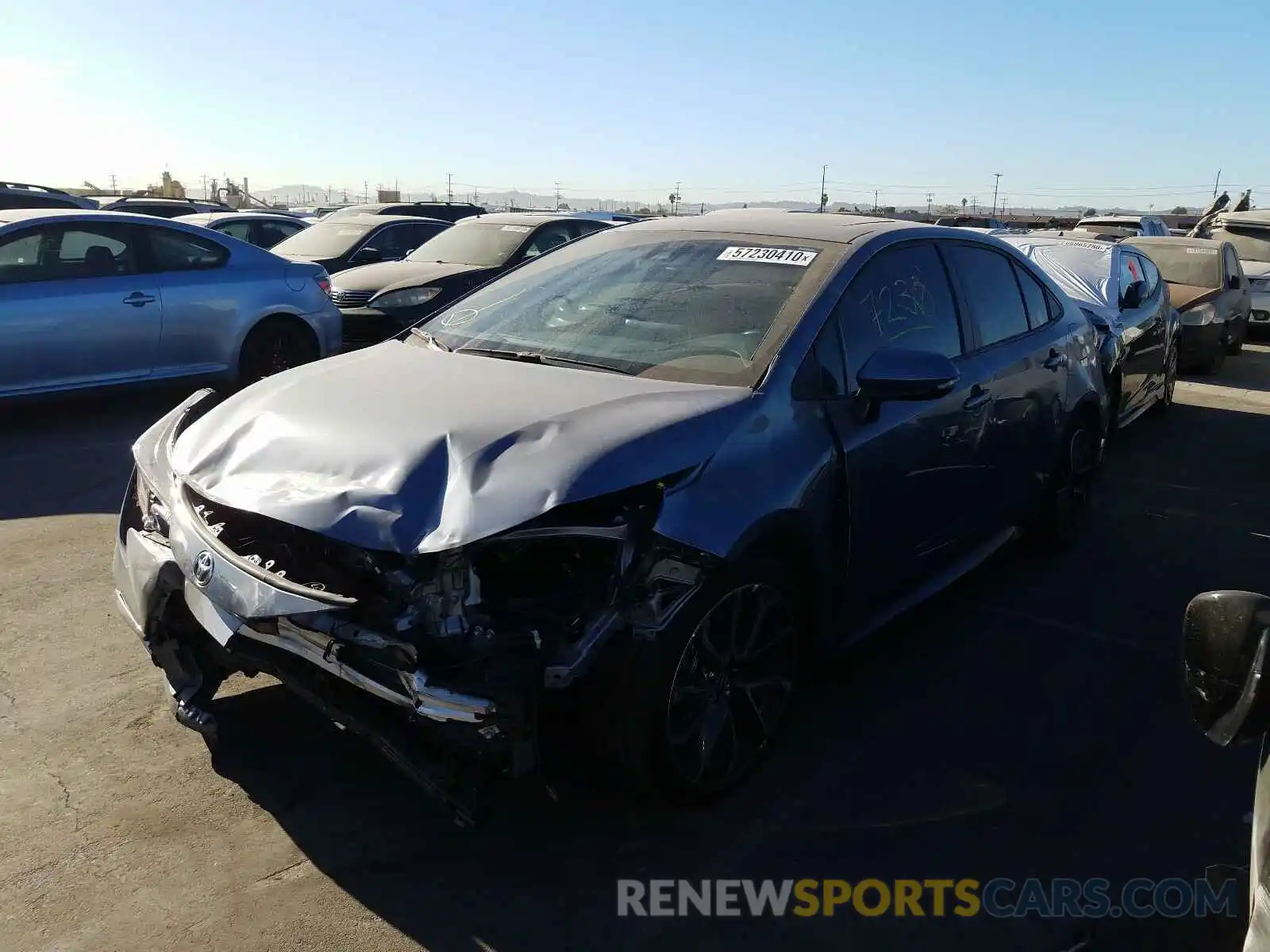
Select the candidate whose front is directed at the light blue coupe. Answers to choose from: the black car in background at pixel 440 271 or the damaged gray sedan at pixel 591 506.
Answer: the black car in background

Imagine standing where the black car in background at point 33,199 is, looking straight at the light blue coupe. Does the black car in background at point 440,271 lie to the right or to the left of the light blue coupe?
left

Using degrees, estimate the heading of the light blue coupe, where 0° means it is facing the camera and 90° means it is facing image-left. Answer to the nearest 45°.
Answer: approximately 90°

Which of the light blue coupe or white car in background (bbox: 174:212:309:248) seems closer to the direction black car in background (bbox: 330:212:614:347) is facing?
the light blue coupe

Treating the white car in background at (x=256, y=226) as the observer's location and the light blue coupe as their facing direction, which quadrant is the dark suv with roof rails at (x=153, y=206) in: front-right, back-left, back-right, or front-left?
back-right

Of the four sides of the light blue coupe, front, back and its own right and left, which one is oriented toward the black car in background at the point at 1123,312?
back

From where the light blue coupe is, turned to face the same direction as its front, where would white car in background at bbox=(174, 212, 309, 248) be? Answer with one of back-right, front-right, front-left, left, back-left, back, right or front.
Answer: right

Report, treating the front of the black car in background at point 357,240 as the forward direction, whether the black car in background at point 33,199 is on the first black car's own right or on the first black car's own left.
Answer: on the first black car's own right

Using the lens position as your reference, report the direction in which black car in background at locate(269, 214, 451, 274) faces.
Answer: facing the viewer and to the left of the viewer

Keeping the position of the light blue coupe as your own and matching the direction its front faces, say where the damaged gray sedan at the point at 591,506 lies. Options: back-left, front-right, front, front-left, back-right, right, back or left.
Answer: left

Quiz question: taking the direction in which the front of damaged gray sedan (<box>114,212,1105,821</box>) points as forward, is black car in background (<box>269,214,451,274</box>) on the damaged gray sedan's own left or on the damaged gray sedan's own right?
on the damaged gray sedan's own right
